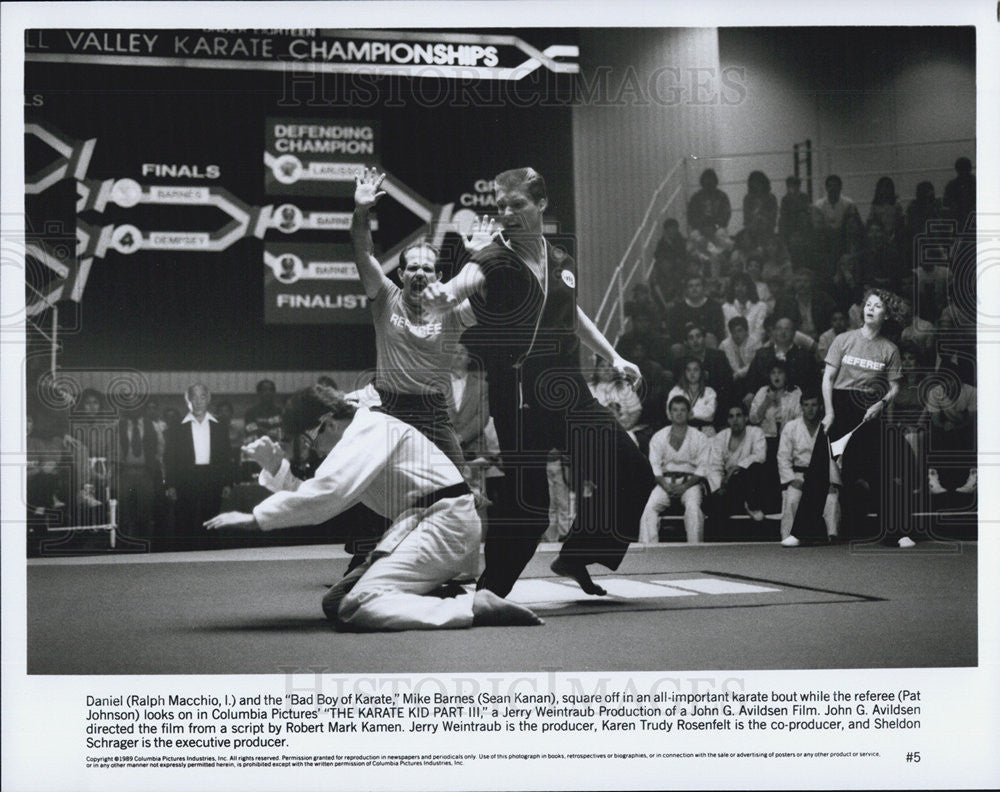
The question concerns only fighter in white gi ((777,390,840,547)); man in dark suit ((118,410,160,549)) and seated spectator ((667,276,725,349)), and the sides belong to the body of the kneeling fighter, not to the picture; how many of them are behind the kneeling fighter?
2

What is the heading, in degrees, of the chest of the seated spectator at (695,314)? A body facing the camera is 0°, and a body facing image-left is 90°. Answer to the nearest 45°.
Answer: approximately 0°

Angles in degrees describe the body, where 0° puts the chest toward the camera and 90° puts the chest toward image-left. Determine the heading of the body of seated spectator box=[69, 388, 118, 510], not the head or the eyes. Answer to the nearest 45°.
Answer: approximately 0°

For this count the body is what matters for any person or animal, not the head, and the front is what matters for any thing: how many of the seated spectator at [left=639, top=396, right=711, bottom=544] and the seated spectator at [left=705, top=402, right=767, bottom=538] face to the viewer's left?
0

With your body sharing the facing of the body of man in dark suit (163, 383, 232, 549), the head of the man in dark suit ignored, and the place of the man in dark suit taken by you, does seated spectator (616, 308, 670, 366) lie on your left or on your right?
on your left

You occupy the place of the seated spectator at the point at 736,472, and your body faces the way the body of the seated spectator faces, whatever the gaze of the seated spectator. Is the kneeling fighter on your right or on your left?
on your right

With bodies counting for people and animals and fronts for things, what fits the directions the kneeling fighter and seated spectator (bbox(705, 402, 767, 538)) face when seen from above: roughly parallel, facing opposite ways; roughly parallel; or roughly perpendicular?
roughly perpendicular

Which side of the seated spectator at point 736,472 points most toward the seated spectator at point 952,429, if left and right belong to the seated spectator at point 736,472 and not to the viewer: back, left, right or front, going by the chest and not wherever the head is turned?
left

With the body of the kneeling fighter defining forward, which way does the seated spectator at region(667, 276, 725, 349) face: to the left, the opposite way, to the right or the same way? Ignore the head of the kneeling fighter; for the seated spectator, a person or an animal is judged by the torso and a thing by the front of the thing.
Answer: to the left
